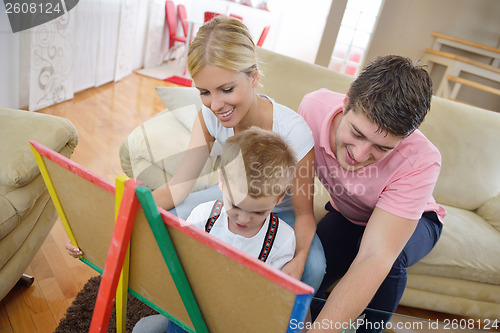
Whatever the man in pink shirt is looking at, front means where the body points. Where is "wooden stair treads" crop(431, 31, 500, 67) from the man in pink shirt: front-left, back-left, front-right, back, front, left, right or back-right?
back-right

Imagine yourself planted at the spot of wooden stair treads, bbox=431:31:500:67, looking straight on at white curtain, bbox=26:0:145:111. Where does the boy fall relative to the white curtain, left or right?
left

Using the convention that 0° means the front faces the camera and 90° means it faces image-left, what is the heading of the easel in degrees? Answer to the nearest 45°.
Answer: approximately 225°

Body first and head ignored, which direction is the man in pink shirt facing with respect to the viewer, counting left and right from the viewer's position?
facing the viewer and to the left of the viewer

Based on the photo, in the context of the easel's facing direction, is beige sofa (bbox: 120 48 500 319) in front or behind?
in front

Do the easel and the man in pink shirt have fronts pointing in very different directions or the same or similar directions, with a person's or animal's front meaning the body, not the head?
very different directions

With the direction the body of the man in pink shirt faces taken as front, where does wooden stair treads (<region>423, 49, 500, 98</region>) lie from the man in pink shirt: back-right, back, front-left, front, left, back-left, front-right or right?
back-right

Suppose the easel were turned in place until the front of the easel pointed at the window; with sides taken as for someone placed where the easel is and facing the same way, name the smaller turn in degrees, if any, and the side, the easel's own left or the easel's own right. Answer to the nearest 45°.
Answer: approximately 45° to the easel's own left

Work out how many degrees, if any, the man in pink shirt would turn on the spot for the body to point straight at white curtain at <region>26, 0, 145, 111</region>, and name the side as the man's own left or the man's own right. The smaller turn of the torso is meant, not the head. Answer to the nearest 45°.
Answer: approximately 90° to the man's own right

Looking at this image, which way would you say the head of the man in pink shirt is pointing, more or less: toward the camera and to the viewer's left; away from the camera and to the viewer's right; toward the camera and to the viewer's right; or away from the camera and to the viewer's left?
toward the camera and to the viewer's left
